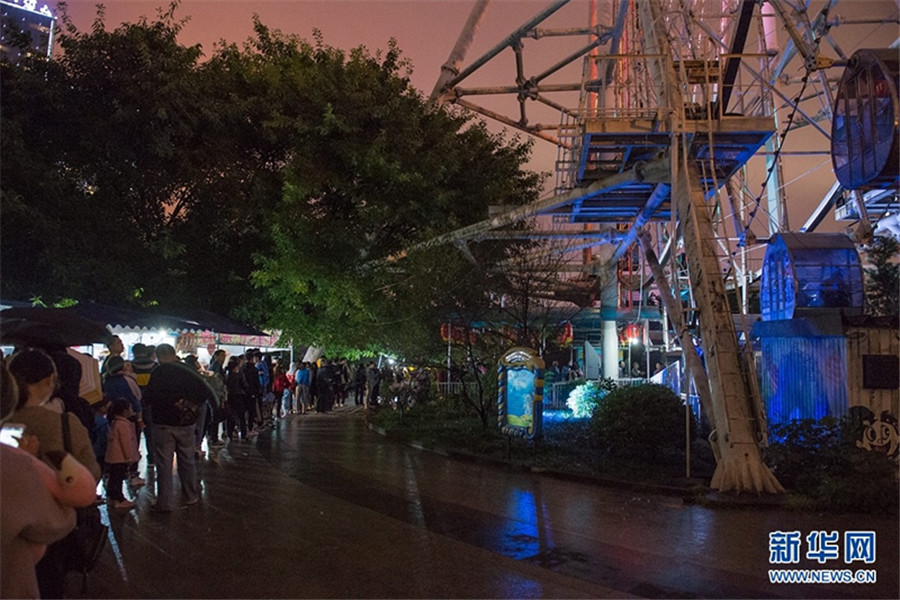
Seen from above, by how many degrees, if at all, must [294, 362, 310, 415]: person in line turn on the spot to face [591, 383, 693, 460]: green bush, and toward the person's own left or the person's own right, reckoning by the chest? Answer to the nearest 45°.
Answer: approximately 180°

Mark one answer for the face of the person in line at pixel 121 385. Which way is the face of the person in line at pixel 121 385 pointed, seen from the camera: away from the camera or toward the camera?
away from the camera

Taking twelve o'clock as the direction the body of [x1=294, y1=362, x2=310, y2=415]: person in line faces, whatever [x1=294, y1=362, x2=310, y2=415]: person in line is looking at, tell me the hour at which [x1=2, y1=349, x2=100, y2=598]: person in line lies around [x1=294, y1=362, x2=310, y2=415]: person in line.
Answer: [x1=2, y1=349, x2=100, y2=598]: person in line is roughly at 6 o'clock from [x1=294, y1=362, x2=310, y2=415]: person in line.

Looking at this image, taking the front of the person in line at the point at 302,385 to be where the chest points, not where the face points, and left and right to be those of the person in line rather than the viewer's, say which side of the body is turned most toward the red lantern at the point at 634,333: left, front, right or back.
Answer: right

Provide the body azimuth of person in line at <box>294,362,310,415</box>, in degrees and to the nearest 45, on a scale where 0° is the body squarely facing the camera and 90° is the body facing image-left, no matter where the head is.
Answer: approximately 180°

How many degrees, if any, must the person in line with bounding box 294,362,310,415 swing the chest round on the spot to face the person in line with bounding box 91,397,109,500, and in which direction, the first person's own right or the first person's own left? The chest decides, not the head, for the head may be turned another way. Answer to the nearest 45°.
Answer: approximately 180°

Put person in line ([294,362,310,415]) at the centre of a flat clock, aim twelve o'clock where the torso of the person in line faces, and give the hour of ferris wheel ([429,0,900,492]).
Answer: The ferris wheel is roughly at 5 o'clock from the person in line.

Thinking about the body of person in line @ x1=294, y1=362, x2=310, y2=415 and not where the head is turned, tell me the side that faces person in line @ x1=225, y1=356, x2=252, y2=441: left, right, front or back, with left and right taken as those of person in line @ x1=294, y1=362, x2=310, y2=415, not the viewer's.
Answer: back

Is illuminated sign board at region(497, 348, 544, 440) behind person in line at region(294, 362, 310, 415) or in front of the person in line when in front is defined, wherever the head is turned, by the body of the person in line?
behind

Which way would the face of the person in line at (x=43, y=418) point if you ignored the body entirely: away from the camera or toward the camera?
away from the camera

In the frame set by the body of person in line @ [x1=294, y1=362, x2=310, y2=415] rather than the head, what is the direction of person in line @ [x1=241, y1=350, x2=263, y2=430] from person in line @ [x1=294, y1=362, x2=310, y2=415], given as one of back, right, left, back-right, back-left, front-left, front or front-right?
back

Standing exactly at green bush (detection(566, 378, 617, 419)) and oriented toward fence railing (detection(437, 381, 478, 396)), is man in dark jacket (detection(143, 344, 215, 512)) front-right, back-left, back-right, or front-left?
back-left

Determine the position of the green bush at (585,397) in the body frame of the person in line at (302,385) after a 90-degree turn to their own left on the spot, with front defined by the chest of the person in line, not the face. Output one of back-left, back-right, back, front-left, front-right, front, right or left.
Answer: back-left

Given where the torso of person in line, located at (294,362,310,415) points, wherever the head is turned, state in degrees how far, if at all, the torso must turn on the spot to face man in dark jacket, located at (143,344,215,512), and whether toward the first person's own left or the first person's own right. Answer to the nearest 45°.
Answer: approximately 180°
